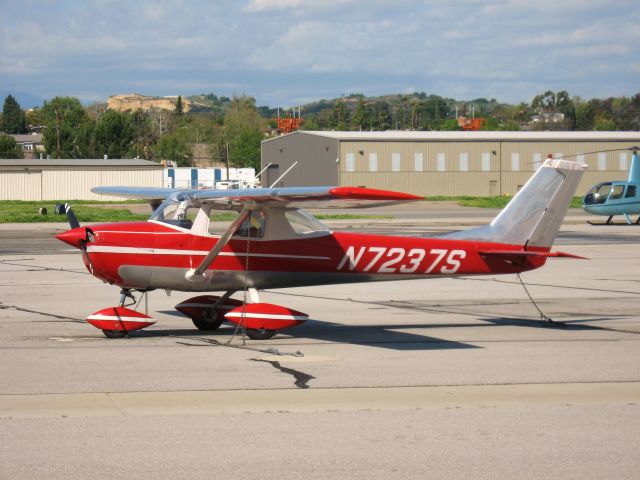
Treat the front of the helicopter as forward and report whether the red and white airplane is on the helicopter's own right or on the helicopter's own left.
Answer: on the helicopter's own left

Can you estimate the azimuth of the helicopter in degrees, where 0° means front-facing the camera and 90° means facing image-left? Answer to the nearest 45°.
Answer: approximately 90°
